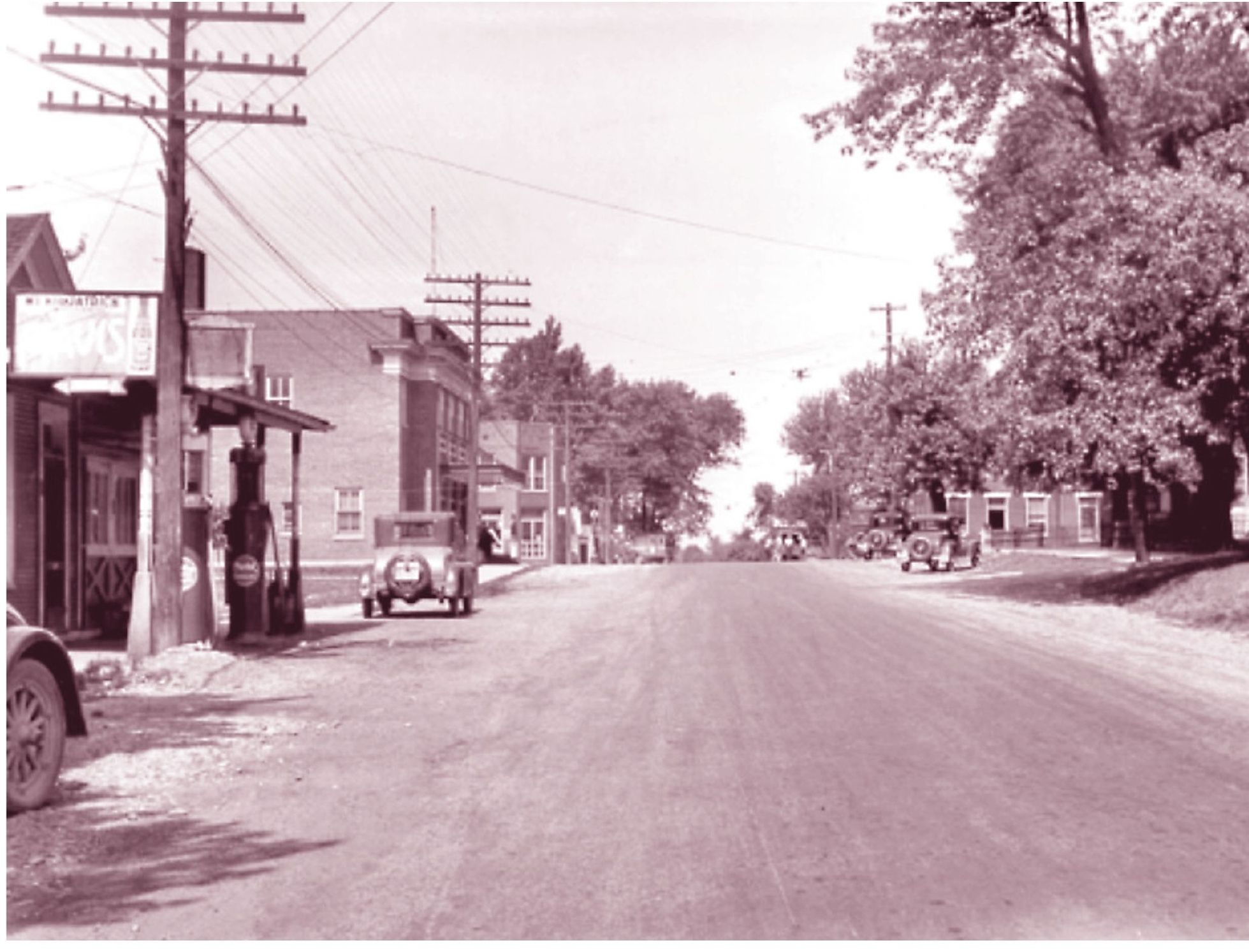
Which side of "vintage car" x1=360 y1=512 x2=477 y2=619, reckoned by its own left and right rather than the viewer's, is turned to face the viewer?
back

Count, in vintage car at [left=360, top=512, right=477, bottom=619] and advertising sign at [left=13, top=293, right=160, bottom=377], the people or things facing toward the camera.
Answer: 1

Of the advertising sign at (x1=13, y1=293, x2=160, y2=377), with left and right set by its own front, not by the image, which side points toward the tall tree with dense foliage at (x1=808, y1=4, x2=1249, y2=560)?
left

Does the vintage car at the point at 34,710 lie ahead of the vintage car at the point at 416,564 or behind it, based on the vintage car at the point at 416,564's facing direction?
behind

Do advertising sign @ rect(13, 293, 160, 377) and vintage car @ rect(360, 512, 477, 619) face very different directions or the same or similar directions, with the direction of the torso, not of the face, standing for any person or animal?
very different directions

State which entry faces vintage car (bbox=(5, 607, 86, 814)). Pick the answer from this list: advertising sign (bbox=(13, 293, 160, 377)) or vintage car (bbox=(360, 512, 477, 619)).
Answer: the advertising sign

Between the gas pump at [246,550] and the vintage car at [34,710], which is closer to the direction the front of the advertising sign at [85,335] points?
the vintage car

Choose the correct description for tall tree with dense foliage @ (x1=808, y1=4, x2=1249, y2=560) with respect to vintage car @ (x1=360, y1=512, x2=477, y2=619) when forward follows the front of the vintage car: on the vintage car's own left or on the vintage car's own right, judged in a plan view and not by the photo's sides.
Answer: on the vintage car's own right

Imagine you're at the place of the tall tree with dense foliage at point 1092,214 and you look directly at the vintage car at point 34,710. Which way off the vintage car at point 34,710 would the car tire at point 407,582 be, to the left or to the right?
right

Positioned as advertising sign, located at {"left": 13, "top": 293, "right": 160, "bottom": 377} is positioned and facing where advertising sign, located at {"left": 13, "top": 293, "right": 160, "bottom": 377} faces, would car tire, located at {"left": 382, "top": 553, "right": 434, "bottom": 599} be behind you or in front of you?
behind

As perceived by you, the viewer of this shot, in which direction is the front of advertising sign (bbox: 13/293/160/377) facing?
facing the viewer

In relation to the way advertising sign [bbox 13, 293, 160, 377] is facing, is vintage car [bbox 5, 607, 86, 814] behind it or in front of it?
in front
